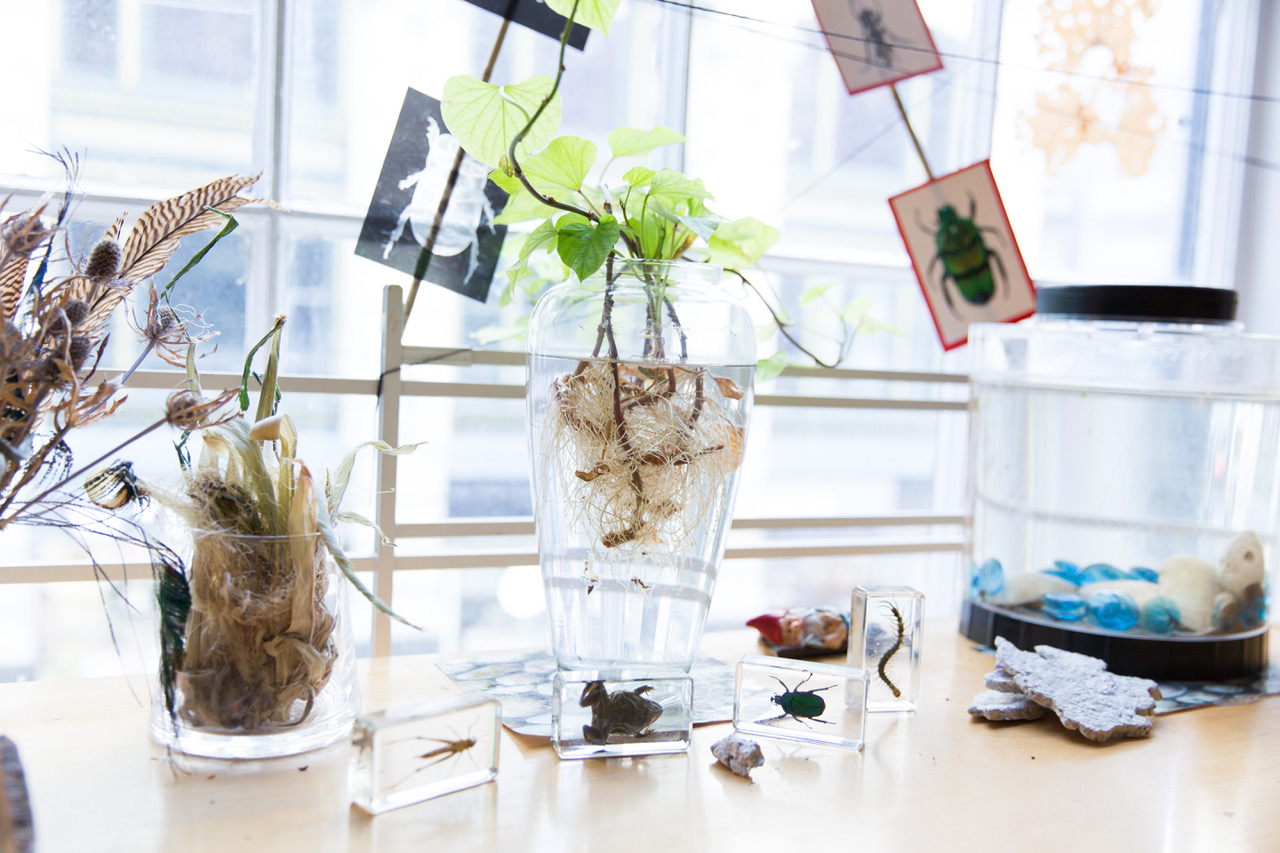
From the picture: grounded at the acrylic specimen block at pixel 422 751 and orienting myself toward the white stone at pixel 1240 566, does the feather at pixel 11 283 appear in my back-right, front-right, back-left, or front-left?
back-left

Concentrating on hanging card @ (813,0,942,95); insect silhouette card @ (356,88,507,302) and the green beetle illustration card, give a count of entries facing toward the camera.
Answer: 3

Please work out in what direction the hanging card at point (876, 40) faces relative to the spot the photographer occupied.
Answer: facing the viewer

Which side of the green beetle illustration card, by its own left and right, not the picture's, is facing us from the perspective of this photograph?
front

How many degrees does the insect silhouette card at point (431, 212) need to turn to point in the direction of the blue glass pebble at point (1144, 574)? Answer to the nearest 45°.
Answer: approximately 90° to its left

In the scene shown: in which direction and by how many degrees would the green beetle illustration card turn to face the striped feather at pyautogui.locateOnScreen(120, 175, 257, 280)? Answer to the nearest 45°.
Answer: approximately 45° to its right

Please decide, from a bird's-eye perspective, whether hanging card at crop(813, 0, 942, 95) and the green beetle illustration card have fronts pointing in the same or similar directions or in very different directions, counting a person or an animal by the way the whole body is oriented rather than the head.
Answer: same or similar directions

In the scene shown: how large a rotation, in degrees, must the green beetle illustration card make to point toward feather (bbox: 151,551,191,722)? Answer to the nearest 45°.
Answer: approximately 45° to its right

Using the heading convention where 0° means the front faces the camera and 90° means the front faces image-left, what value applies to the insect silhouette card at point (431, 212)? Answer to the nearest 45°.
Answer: approximately 0°

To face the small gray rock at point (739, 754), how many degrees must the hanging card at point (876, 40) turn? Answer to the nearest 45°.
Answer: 0° — it already faces it
